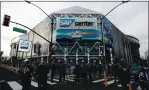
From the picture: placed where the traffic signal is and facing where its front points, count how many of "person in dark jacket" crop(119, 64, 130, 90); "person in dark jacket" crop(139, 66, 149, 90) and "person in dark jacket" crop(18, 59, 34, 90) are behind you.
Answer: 0

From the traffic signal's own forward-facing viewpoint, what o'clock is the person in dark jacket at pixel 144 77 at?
The person in dark jacket is roughly at 11 o'clock from the traffic signal.

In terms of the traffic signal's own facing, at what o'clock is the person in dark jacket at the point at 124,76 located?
The person in dark jacket is roughly at 11 o'clock from the traffic signal.

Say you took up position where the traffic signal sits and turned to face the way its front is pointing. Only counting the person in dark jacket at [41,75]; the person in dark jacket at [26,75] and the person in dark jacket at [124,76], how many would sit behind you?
0

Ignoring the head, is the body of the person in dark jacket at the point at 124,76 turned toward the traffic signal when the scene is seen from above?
no

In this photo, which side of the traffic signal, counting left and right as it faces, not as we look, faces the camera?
front

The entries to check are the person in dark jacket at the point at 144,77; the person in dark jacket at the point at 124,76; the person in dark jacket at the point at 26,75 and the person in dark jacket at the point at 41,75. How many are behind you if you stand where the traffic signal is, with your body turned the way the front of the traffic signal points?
0

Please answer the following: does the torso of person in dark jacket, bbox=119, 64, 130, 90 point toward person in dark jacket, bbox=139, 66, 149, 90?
no

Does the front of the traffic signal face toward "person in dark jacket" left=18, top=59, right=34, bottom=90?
yes
